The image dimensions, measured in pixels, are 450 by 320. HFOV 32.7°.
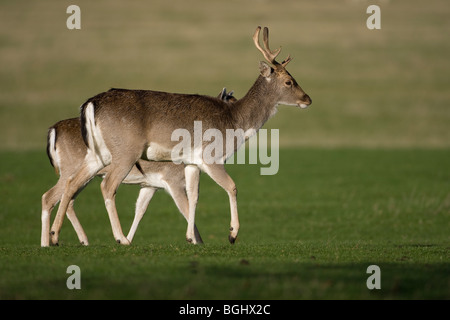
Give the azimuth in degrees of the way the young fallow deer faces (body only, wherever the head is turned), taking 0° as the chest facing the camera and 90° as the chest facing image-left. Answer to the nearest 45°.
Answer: approximately 270°

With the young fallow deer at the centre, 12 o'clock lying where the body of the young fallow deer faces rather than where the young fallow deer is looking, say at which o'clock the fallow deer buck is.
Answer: The fallow deer buck is roughly at 2 o'clock from the young fallow deer.

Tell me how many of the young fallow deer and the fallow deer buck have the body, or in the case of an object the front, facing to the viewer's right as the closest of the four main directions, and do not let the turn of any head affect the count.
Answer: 2

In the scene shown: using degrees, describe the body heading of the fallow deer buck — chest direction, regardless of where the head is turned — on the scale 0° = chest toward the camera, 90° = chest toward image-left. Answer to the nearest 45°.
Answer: approximately 270°

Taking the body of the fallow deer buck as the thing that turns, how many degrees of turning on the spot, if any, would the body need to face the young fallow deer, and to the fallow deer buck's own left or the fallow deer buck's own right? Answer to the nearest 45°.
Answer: approximately 135° to the fallow deer buck's own left
